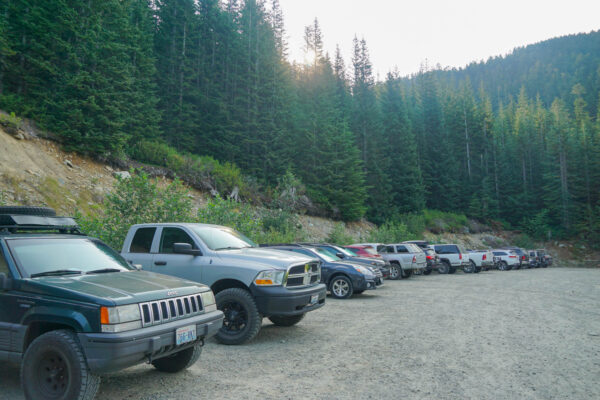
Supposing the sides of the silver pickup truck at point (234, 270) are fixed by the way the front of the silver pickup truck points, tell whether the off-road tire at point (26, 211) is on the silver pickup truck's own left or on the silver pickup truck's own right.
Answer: on the silver pickup truck's own right

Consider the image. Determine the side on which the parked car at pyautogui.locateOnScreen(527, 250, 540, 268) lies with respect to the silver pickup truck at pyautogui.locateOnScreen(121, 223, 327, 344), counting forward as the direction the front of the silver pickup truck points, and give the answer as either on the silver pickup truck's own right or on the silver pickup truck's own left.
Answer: on the silver pickup truck's own left

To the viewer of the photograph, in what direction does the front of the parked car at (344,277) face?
facing the viewer and to the right of the viewer

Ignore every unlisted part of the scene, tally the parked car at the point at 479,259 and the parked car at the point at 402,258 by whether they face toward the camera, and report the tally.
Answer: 0
